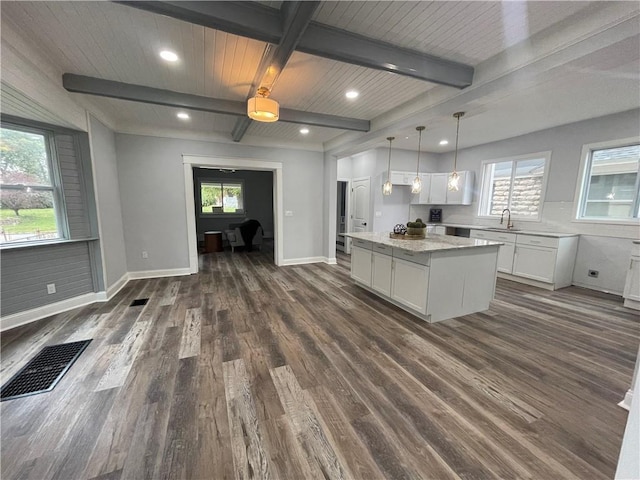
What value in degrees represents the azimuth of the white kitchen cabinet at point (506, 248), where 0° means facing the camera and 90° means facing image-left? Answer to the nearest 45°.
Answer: approximately 45°

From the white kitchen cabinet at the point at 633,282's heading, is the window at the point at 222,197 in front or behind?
in front

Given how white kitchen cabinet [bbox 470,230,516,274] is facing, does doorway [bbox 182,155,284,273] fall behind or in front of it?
in front

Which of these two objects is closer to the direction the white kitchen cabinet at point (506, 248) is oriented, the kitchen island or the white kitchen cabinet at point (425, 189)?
the kitchen island

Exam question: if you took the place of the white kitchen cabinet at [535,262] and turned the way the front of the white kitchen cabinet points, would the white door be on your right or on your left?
on your right

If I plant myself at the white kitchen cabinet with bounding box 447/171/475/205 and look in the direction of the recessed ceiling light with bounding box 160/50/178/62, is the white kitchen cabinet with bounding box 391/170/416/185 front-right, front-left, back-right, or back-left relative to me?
front-right

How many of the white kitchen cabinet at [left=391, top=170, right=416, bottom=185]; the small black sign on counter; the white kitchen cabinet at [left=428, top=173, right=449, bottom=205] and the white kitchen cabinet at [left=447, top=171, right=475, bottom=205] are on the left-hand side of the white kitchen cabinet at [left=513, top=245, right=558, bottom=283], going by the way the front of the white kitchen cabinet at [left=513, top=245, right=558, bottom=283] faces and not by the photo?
0

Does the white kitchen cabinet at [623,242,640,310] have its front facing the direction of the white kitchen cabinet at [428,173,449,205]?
no

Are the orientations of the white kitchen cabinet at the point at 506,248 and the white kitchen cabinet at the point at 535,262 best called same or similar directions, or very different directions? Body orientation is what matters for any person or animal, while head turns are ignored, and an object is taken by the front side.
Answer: same or similar directions

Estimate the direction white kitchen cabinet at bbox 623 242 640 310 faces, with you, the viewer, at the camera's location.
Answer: facing the viewer and to the left of the viewer

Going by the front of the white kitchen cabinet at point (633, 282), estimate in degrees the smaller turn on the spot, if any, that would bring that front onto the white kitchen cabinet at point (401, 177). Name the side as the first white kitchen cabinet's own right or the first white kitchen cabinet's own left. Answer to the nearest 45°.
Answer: approximately 45° to the first white kitchen cabinet's own right

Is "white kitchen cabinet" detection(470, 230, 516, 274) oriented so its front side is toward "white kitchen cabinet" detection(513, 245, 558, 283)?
no

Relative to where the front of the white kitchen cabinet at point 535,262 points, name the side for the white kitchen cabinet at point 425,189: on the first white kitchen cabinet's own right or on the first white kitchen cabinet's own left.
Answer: on the first white kitchen cabinet's own right

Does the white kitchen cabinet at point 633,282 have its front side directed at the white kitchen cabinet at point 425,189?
no

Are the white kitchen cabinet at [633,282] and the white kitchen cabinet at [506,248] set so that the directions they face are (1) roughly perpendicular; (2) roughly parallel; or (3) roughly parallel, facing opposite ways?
roughly parallel
